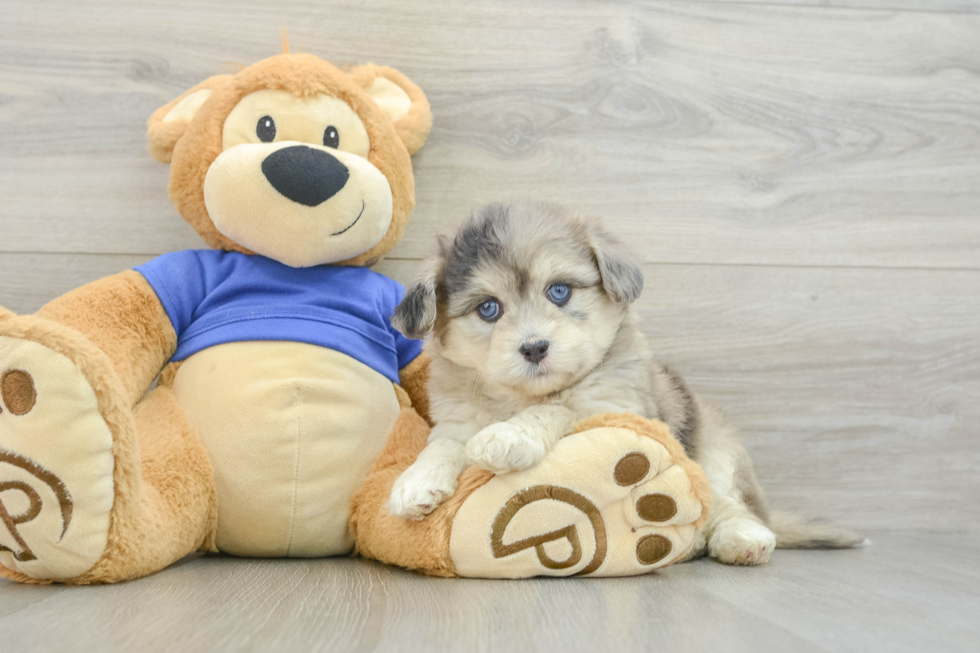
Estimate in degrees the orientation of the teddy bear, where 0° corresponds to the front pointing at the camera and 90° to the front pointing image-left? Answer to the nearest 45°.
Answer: approximately 0°

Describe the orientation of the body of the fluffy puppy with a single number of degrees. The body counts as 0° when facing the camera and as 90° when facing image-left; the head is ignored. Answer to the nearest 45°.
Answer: approximately 45°
